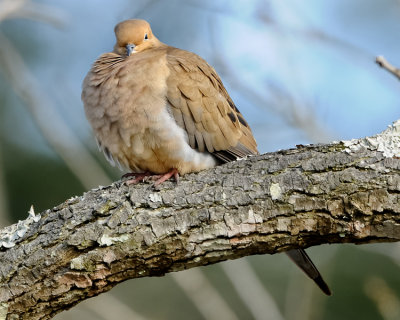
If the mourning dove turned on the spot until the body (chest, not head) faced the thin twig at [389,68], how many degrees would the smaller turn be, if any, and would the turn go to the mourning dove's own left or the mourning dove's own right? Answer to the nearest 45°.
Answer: approximately 90° to the mourning dove's own left

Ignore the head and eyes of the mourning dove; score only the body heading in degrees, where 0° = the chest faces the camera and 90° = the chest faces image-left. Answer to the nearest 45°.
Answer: approximately 45°
